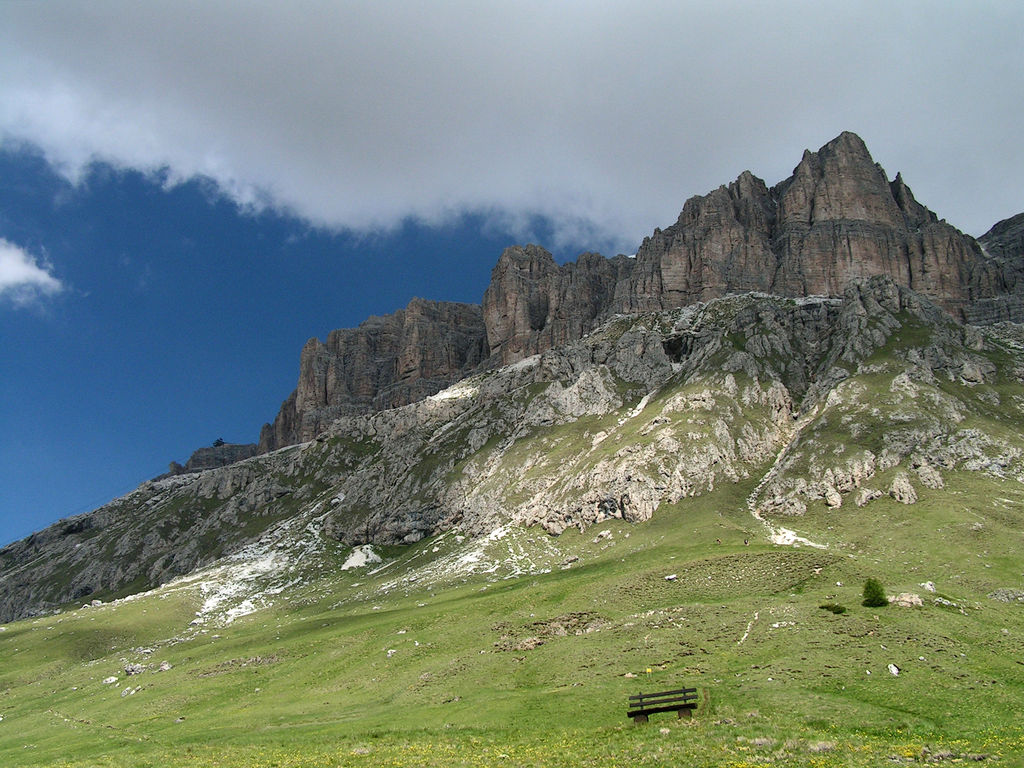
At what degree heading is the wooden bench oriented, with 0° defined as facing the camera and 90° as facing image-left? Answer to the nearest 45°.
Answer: approximately 0°
